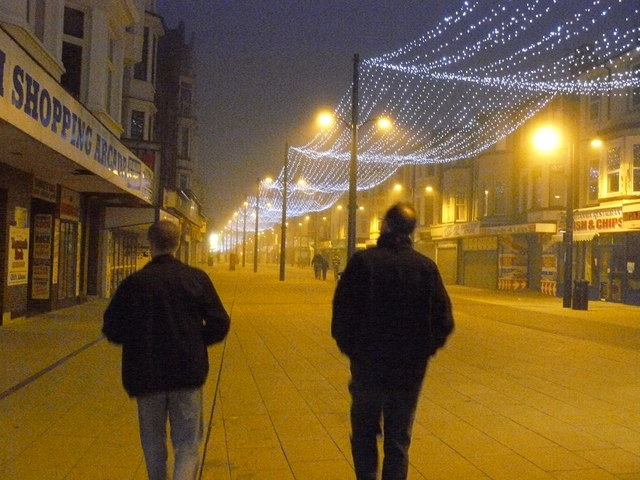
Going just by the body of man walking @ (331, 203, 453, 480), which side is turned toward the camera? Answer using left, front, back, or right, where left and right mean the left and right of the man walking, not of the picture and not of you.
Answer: back

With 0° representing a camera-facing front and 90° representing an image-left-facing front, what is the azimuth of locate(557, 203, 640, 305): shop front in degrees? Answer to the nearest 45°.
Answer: approximately 45°

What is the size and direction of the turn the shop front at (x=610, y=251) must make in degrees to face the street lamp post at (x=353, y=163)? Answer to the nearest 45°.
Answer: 0° — it already faces it

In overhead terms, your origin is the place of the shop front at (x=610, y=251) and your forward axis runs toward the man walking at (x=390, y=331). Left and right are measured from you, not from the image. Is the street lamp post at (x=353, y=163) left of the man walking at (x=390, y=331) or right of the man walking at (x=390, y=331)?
right

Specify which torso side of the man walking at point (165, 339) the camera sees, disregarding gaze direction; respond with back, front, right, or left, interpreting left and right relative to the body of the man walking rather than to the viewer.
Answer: back

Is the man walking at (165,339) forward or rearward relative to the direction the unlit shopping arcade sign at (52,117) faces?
forward

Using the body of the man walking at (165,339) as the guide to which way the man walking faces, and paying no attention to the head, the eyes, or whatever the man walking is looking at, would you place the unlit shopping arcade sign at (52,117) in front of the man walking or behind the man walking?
in front

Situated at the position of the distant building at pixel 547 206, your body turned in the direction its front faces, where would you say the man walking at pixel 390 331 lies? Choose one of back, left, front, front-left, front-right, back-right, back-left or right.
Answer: front-left

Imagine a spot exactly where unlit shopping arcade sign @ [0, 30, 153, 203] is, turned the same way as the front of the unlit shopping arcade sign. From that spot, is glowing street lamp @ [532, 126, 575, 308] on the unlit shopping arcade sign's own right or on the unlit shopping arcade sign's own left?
on the unlit shopping arcade sign's own left

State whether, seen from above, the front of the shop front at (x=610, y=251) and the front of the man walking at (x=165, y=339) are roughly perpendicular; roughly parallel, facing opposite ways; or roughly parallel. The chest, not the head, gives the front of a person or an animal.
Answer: roughly perpendicular

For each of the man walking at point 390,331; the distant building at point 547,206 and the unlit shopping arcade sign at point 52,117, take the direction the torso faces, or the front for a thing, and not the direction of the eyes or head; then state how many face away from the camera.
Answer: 1

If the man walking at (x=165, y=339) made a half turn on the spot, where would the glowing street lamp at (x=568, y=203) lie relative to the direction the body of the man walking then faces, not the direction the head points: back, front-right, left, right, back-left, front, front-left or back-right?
back-left

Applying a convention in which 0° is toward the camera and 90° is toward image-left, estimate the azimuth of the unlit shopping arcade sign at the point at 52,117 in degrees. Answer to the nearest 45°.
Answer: approximately 315°

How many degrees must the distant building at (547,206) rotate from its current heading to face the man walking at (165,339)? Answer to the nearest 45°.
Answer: approximately 45° to its left

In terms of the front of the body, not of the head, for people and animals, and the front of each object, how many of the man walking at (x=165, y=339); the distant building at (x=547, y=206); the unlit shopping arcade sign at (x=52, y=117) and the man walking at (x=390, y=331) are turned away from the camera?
2

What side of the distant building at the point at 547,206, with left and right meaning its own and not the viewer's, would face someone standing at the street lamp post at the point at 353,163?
front

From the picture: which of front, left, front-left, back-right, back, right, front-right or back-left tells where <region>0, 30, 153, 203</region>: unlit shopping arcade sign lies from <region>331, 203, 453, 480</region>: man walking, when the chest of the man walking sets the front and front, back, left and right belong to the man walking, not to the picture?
front-left

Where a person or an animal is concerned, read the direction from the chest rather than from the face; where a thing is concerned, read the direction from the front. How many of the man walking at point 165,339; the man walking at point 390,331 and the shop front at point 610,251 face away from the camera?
2
